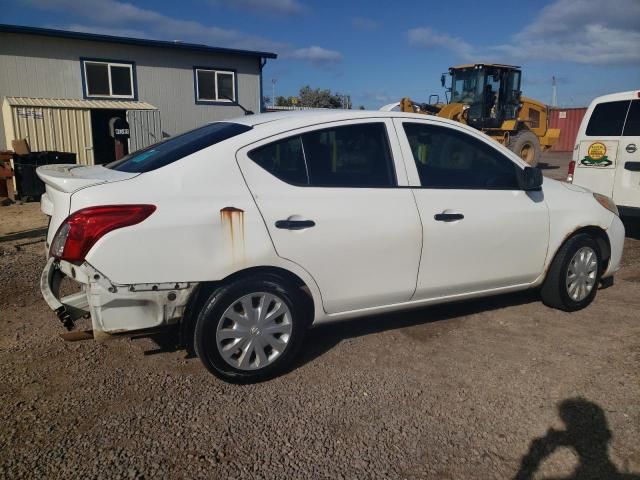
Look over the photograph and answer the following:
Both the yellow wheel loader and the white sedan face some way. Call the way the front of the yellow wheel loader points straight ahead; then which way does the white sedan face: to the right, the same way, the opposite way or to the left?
the opposite way

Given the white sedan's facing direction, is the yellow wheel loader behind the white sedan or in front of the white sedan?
in front

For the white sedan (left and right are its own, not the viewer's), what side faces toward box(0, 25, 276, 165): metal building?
left

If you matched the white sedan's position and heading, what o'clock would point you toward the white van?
The white van is roughly at 12 o'clock from the white sedan.

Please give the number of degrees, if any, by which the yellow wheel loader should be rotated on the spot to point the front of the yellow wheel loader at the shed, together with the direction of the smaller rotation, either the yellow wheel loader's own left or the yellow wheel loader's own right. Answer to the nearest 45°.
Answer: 0° — it already faces it

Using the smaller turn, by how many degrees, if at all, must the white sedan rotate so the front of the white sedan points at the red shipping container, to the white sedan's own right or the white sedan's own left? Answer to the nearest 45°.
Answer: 0° — it already faces it

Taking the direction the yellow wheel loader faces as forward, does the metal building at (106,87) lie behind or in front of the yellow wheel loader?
in front

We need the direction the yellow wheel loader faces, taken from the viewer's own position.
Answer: facing the viewer and to the left of the viewer

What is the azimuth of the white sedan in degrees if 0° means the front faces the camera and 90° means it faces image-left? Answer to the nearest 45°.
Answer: approximately 225°

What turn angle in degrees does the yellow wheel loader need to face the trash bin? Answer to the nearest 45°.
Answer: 0° — it already faces it

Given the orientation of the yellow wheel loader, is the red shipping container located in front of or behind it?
behind
